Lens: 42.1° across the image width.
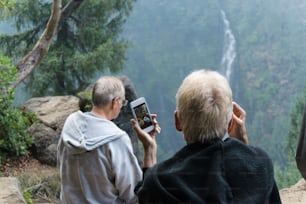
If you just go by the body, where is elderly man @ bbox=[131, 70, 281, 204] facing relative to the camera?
away from the camera

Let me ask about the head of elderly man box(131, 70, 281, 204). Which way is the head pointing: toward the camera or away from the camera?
away from the camera

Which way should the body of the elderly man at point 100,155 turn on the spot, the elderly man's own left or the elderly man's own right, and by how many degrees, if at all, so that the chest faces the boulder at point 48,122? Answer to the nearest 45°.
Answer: approximately 45° to the elderly man's own left

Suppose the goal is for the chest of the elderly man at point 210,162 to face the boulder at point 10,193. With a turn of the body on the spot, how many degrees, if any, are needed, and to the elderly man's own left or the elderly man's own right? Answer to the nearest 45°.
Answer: approximately 45° to the elderly man's own left

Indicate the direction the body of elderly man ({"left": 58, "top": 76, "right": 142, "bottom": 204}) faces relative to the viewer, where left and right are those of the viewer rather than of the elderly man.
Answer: facing away from the viewer and to the right of the viewer

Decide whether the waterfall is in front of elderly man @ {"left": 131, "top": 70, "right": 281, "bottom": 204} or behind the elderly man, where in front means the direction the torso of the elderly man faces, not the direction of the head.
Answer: in front

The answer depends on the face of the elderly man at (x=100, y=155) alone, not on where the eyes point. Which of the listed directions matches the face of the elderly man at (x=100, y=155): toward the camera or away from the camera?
away from the camera

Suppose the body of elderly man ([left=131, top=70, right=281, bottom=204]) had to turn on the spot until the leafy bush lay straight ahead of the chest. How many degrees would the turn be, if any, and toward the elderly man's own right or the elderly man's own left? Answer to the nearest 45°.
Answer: approximately 45° to the elderly man's own left

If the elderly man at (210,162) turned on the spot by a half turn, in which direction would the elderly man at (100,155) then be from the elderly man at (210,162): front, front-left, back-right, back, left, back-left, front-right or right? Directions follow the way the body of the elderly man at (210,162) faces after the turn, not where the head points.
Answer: back-right

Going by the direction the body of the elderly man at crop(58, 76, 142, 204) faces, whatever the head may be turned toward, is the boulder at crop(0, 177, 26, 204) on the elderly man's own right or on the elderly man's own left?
on the elderly man's own left

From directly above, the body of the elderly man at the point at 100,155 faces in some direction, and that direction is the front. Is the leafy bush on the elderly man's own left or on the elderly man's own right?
on the elderly man's own left

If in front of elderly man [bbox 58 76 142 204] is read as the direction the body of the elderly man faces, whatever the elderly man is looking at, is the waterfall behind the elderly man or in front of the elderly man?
in front
